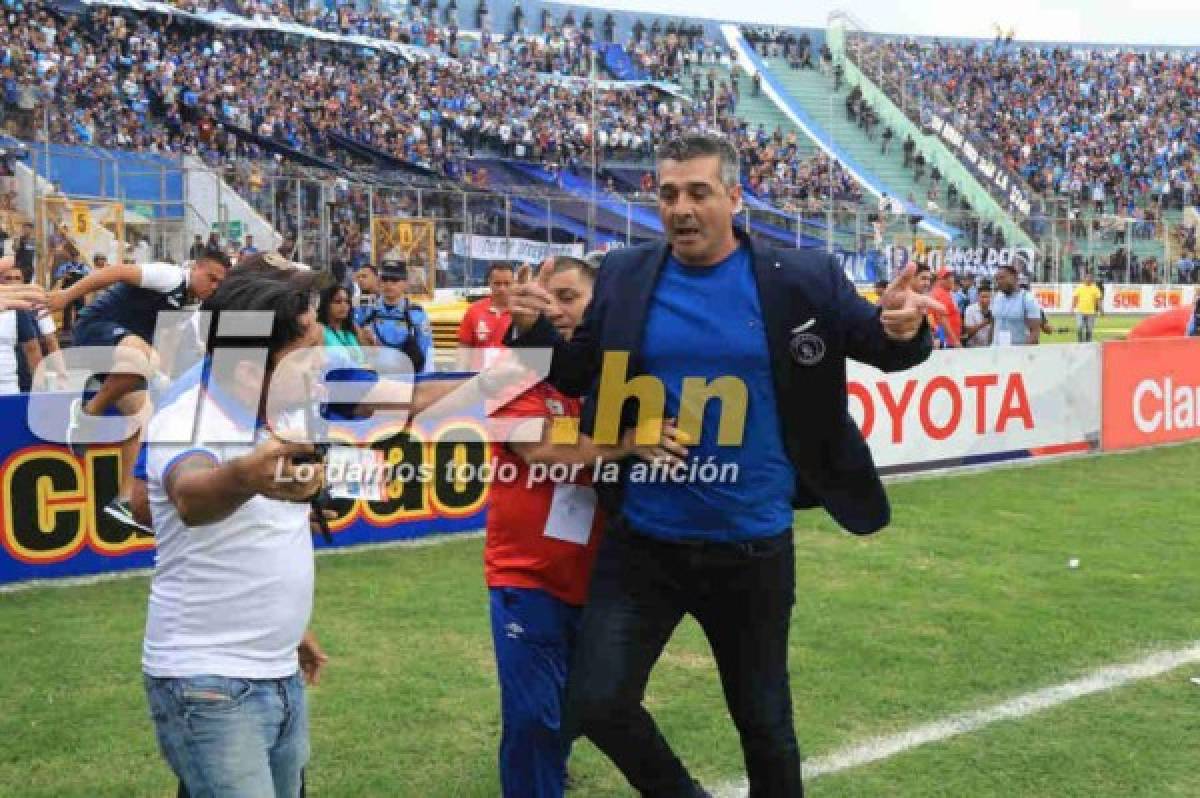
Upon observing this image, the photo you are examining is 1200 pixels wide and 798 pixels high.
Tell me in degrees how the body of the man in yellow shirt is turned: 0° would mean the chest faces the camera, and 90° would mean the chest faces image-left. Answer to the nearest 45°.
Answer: approximately 0°

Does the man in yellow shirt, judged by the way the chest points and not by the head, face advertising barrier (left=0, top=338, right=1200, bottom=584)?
yes

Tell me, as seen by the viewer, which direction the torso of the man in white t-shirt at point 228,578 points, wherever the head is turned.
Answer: to the viewer's right

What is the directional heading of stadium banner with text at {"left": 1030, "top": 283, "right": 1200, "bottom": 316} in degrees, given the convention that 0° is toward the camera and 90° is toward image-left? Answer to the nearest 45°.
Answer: approximately 0°

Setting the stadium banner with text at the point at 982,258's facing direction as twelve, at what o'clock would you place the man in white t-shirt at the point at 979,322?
The man in white t-shirt is roughly at 12 o'clock from the stadium banner with text.

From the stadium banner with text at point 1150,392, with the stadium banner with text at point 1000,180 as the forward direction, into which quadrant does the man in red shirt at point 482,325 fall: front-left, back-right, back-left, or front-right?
back-left
